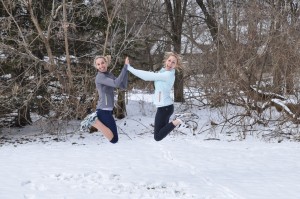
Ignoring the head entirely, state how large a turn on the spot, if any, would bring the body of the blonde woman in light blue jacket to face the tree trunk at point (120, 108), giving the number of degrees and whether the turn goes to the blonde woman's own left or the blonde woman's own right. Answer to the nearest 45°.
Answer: approximately 90° to the blonde woman's own right

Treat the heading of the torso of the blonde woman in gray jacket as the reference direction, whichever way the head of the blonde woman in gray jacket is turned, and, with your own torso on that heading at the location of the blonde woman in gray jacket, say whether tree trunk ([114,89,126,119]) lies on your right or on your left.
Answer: on your left
